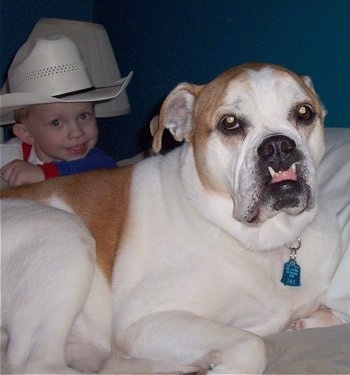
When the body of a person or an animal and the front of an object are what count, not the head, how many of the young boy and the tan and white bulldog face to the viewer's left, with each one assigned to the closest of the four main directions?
0

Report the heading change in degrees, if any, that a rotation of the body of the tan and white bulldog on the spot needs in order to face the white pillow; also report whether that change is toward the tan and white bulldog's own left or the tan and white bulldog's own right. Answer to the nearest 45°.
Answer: approximately 90° to the tan and white bulldog's own left

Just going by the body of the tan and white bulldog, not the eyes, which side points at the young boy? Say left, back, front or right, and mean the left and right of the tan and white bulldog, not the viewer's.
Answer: back

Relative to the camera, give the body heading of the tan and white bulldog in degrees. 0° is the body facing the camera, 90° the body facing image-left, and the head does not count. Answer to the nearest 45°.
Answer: approximately 315°

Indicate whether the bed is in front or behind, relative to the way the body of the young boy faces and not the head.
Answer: in front

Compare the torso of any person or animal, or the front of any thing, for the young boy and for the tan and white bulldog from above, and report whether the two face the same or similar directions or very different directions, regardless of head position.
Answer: same or similar directions

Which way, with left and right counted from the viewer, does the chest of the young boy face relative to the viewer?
facing the viewer and to the right of the viewer

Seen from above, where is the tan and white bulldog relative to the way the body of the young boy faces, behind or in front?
in front
